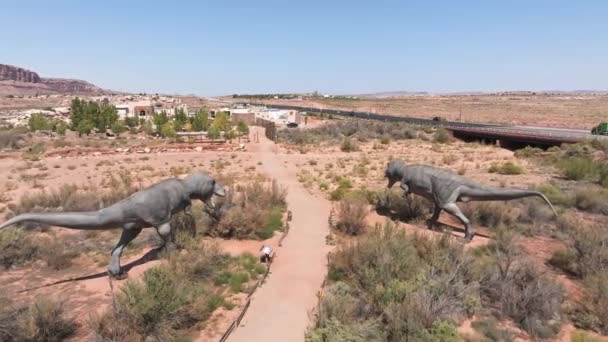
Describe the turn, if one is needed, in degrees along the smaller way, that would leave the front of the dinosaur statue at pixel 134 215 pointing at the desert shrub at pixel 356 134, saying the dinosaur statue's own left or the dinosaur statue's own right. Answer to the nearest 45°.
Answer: approximately 45° to the dinosaur statue's own left

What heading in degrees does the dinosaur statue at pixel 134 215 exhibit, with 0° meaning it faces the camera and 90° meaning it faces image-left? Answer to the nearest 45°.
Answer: approximately 270°

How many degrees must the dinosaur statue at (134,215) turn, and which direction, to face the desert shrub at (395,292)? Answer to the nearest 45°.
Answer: approximately 45° to its right

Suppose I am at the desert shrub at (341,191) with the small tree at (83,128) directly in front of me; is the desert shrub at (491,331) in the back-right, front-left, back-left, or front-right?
back-left

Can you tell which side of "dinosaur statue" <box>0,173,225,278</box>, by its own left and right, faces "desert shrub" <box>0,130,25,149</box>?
left

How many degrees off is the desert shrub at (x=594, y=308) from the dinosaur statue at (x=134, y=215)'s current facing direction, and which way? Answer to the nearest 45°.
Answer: approximately 45° to its right

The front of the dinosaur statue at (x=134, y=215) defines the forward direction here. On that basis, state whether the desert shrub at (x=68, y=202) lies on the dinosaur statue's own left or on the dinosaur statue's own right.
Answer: on the dinosaur statue's own left

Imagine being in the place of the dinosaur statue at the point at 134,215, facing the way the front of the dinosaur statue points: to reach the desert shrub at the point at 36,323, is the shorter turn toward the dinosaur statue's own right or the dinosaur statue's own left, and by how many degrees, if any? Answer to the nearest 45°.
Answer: approximately 135° to the dinosaur statue's own right
